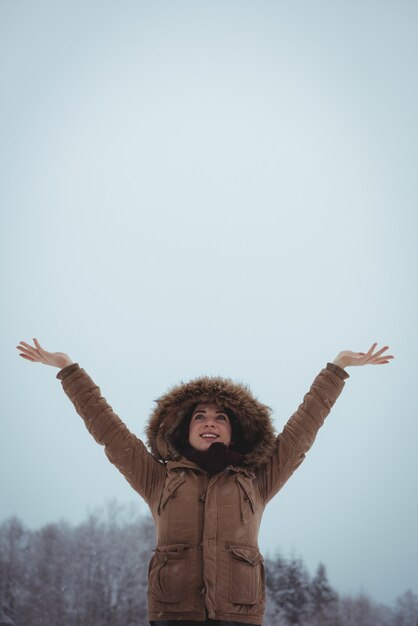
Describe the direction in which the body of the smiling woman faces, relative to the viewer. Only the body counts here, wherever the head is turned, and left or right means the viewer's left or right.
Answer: facing the viewer
